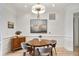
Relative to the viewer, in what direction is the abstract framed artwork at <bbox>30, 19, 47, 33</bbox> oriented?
toward the camera

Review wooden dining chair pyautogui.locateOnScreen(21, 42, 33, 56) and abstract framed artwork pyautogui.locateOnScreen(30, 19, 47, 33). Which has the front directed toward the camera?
the abstract framed artwork

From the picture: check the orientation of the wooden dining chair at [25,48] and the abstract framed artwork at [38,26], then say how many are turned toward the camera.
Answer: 1

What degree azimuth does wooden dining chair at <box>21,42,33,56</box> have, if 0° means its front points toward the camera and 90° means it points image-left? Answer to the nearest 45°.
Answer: approximately 225°

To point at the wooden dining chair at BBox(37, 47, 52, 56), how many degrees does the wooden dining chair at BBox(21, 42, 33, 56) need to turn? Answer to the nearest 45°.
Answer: approximately 45° to its right

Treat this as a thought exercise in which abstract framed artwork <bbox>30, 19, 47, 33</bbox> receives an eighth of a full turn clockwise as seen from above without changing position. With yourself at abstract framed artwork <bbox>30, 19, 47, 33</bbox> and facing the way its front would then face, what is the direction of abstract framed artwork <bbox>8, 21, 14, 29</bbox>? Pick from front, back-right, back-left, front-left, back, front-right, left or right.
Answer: front-right
